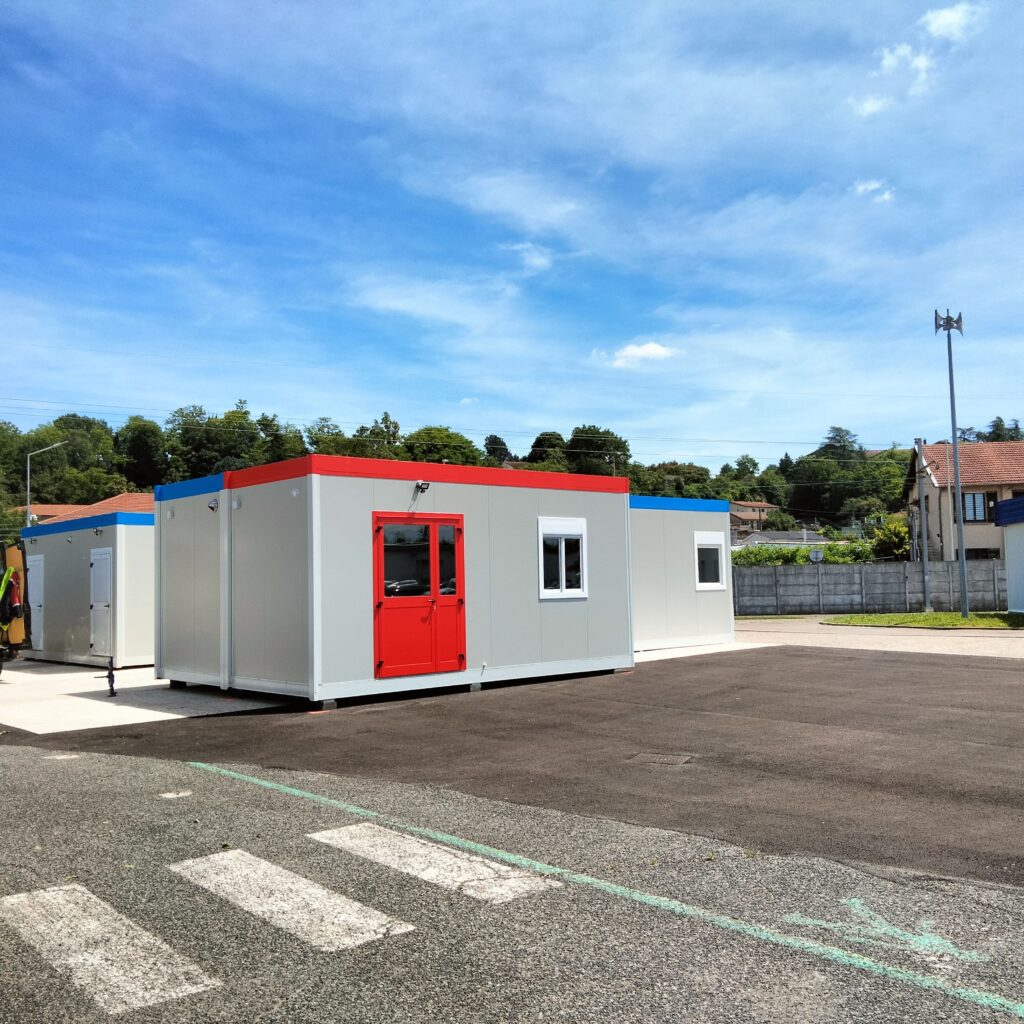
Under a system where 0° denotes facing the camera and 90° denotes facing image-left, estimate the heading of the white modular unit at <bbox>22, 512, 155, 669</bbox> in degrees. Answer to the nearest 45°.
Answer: approximately 45°

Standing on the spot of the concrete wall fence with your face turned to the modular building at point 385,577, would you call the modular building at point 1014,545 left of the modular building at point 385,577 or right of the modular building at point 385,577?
left

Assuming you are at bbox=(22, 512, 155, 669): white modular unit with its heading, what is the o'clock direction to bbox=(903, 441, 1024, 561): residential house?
The residential house is roughly at 7 o'clock from the white modular unit.

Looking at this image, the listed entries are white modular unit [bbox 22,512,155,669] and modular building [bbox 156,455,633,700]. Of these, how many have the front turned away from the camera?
0

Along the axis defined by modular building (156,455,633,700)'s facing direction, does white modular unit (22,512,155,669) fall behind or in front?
behind

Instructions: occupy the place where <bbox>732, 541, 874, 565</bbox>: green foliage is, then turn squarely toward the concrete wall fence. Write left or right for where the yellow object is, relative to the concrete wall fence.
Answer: right

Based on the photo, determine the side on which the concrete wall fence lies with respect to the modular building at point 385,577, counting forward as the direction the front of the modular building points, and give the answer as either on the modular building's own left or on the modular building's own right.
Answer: on the modular building's own left

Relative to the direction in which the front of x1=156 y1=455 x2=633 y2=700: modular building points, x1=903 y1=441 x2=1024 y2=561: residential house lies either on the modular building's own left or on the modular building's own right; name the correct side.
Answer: on the modular building's own left

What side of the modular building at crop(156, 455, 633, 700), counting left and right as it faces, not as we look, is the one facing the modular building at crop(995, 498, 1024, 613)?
left

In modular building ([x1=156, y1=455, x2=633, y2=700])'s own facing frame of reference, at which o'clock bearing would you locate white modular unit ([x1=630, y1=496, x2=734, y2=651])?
The white modular unit is roughly at 9 o'clock from the modular building.

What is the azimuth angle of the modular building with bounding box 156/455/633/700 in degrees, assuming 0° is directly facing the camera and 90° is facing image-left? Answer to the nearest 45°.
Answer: approximately 315°

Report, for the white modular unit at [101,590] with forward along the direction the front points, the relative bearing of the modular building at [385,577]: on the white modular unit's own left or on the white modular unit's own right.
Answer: on the white modular unit's own left
